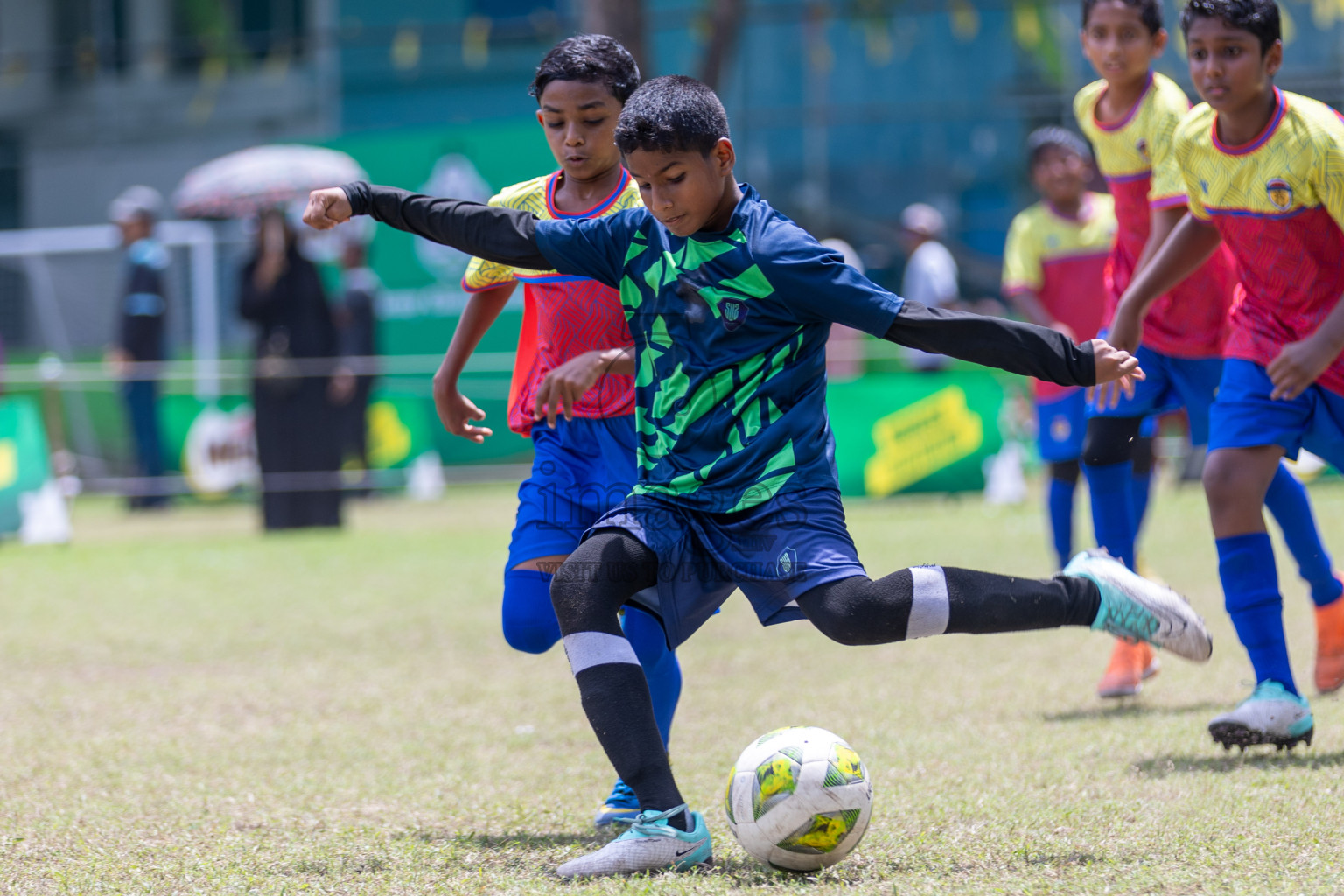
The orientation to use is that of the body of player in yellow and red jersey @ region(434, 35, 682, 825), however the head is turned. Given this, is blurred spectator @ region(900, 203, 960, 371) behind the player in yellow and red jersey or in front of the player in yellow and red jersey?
behind

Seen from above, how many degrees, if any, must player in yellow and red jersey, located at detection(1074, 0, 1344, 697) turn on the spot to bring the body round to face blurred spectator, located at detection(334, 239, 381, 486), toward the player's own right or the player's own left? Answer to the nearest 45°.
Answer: approximately 90° to the player's own right

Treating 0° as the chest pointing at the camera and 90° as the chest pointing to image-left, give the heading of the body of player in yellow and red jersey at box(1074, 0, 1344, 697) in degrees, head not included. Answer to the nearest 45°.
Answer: approximately 45°

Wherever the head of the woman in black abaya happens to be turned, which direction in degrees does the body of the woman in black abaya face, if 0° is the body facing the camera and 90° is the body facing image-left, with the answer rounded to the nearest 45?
approximately 45°

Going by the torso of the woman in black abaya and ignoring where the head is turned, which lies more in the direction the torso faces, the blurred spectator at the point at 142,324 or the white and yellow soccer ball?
the white and yellow soccer ball

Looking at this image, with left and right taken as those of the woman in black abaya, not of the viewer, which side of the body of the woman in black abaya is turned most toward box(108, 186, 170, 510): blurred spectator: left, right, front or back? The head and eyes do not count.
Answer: right

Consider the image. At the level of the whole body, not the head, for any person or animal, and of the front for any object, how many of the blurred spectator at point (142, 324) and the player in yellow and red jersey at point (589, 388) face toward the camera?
1

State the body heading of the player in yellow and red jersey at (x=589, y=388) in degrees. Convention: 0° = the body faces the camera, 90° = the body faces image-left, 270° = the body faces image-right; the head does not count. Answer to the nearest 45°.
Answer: approximately 0°
